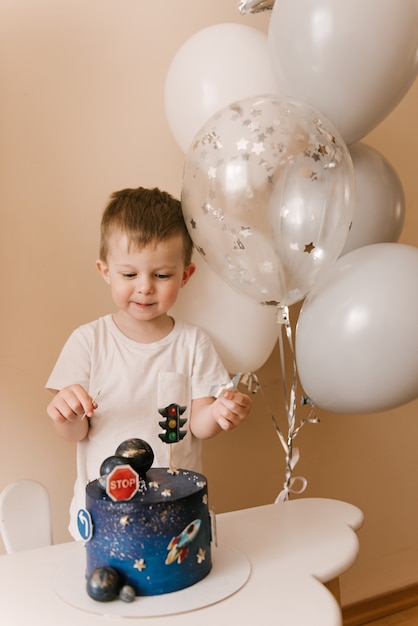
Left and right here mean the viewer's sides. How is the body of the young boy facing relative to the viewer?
facing the viewer
